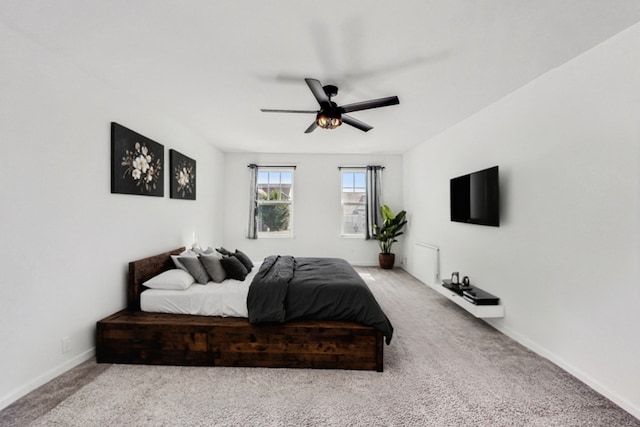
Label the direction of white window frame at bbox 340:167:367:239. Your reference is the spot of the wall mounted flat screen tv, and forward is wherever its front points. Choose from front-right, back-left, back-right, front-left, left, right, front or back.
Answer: right

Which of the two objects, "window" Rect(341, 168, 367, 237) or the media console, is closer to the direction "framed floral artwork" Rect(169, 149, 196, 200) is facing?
the media console

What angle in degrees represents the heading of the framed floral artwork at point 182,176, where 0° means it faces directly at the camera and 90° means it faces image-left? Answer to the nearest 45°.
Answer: approximately 315°

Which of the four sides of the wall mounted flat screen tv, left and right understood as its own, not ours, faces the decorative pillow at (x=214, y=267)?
front

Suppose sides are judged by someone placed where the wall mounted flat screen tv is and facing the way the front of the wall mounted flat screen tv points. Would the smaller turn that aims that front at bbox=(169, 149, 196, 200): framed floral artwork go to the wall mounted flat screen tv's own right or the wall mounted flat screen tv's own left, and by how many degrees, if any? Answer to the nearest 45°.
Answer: approximately 45° to the wall mounted flat screen tv's own right

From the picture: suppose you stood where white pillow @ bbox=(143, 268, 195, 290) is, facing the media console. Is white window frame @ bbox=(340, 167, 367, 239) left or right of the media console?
left

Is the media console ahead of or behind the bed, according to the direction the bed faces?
ahead

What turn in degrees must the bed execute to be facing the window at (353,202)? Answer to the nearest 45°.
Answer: approximately 45° to its left

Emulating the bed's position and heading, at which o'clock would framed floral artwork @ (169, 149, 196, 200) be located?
The framed floral artwork is roughly at 8 o'clock from the bed.

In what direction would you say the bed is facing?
to the viewer's right

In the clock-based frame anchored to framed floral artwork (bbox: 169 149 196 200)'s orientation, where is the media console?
The media console is roughly at 12 o'clock from the framed floral artwork.

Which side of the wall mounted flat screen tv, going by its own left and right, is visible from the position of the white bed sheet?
front
